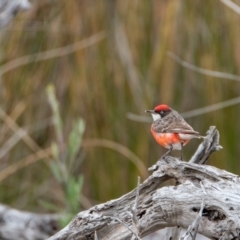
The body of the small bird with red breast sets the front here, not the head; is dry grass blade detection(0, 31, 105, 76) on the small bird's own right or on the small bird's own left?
on the small bird's own right

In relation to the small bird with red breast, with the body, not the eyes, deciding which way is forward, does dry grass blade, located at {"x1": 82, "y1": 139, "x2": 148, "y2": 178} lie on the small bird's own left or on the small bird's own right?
on the small bird's own right

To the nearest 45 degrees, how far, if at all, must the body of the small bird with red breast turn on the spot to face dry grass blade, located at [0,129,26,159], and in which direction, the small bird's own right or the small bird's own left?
approximately 45° to the small bird's own right

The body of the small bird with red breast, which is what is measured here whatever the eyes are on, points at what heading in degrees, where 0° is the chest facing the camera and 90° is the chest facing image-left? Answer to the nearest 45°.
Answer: approximately 90°

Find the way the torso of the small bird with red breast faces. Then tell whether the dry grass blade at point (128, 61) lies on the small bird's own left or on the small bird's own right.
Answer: on the small bird's own right
